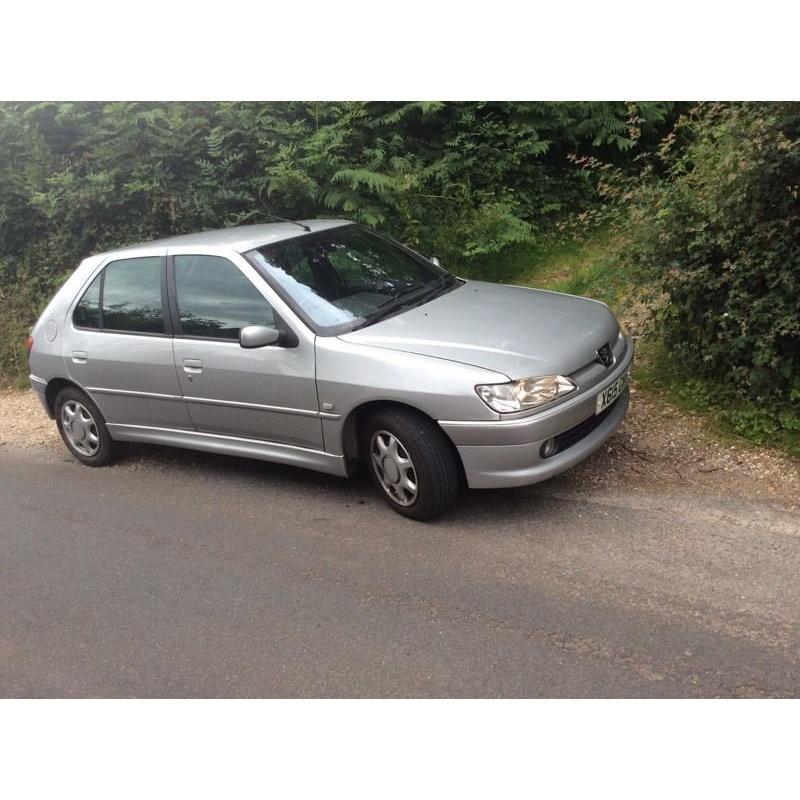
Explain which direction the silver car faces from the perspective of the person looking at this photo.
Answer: facing the viewer and to the right of the viewer
